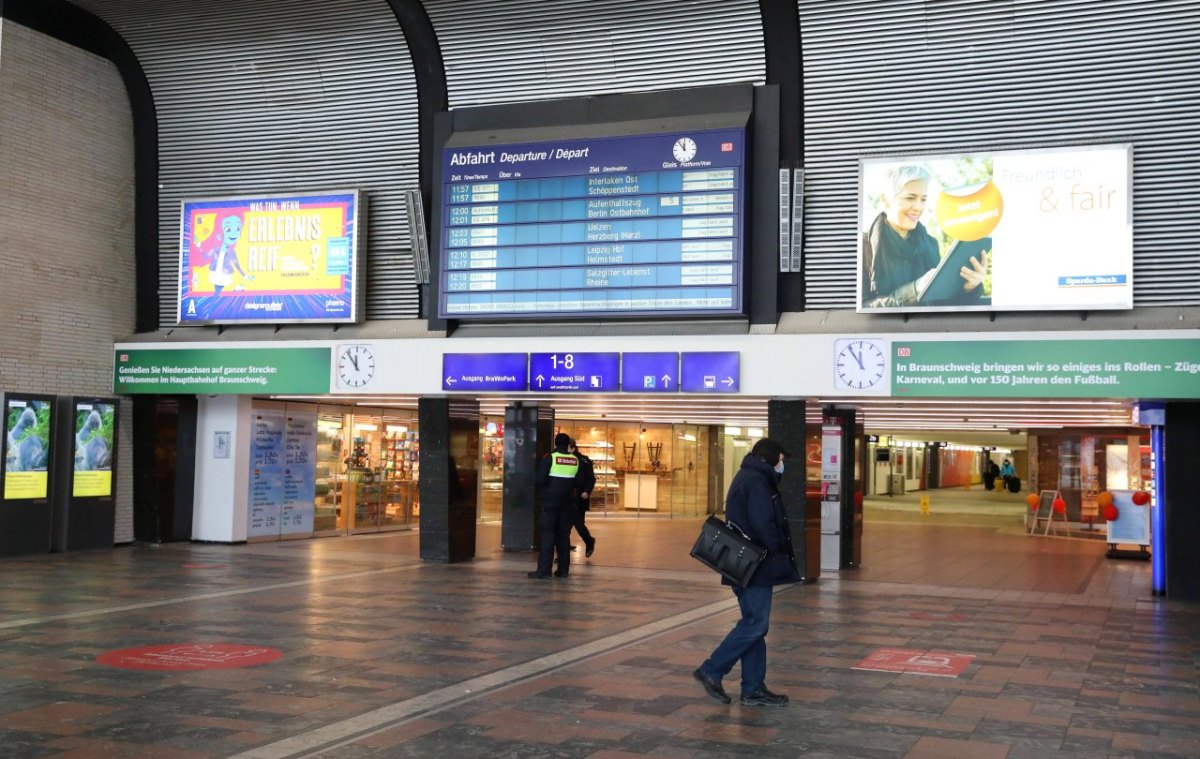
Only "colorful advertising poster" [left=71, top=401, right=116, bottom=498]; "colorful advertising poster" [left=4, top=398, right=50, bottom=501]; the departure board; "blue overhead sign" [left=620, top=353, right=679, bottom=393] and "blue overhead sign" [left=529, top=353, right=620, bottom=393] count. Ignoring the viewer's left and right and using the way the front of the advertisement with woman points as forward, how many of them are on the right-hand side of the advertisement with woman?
5

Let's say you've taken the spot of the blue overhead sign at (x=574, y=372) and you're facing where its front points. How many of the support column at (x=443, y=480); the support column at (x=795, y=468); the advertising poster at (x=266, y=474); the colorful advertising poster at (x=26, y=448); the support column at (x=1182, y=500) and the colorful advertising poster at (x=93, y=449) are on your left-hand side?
2

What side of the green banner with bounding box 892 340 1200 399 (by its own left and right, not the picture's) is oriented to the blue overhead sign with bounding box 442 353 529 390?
right

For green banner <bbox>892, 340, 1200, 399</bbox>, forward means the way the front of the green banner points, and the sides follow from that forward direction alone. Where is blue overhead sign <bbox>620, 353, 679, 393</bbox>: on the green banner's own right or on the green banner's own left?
on the green banner's own right

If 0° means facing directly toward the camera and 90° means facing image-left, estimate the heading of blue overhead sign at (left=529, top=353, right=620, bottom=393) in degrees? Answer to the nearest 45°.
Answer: approximately 0°

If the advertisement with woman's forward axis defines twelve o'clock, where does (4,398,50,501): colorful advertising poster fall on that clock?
The colorful advertising poster is roughly at 3 o'clock from the advertisement with woman.

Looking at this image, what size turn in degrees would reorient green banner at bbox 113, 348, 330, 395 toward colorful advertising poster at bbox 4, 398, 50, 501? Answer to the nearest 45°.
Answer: approximately 90° to its right

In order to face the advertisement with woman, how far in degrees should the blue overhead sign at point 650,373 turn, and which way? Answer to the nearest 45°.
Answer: approximately 90° to its left

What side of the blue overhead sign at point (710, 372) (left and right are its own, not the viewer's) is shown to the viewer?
front
